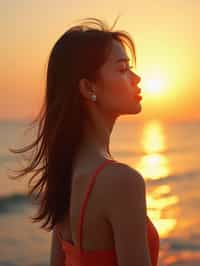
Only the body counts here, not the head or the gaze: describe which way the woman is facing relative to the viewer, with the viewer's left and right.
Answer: facing away from the viewer and to the right of the viewer

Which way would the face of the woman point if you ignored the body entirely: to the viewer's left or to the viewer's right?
to the viewer's right
